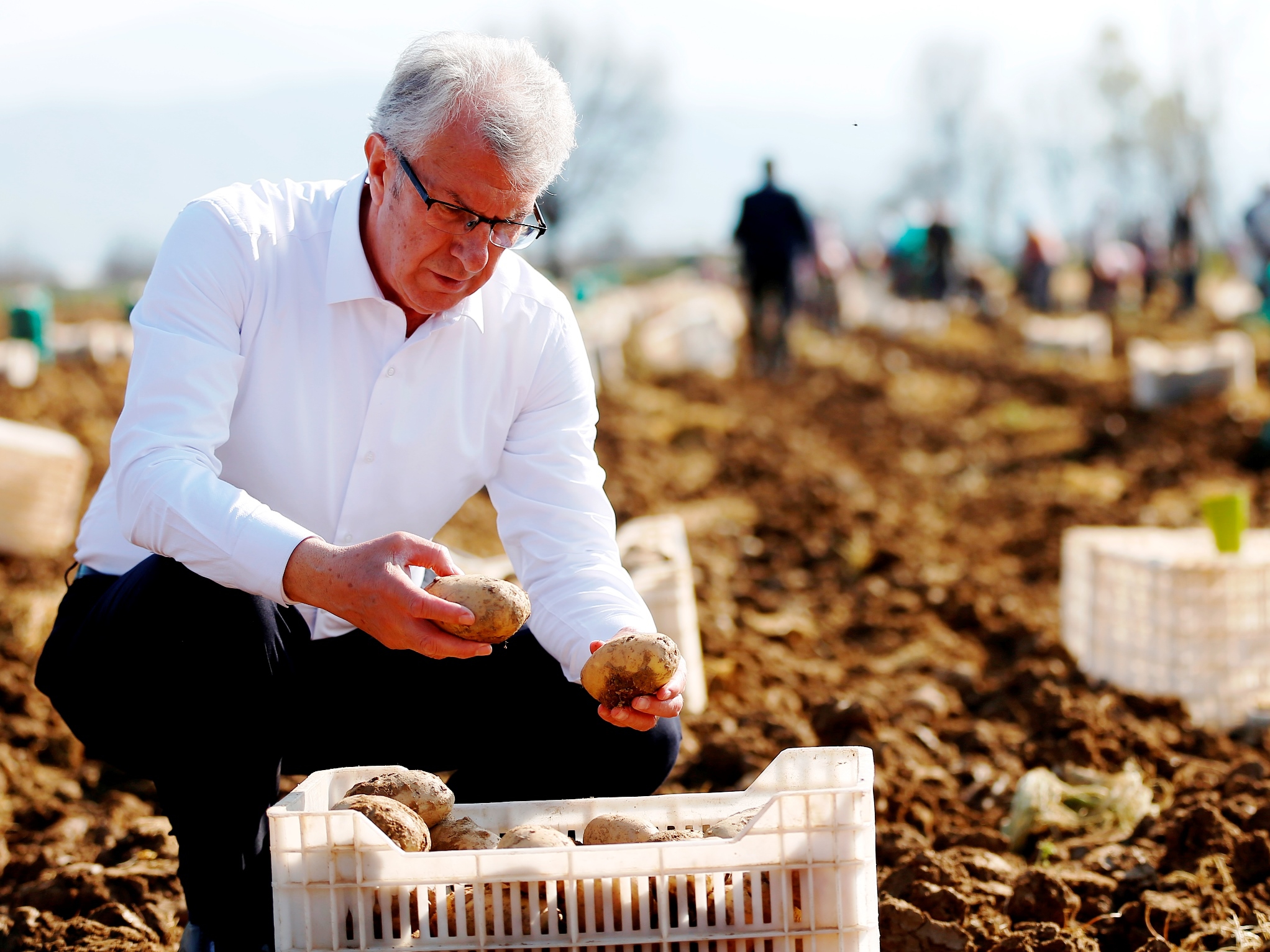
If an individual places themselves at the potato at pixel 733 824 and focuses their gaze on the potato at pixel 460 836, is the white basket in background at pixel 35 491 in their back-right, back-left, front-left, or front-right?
front-right

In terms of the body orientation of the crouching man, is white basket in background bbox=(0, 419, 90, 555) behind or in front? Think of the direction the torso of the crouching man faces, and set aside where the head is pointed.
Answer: behind

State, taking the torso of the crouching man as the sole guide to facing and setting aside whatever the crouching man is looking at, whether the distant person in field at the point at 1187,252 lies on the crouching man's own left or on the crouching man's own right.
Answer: on the crouching man's own left

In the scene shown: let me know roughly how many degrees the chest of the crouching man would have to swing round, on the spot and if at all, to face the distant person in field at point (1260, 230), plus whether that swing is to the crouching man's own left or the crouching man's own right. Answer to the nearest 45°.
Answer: approximately 90° to the crouching man's own left

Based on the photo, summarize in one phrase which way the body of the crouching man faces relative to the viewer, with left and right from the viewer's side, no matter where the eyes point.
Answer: facing the viewer and to the right of the viewer

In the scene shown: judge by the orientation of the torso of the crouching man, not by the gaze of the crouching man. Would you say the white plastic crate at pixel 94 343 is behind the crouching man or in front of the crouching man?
behind

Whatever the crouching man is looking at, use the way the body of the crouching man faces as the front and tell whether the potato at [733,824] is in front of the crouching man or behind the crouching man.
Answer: in front

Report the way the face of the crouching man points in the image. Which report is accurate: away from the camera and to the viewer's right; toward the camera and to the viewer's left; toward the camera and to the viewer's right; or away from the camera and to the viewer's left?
toward the camera and to the viewer's right

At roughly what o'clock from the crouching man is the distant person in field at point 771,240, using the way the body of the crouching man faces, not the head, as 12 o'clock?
The distant person in field is roughly at 8 o'clock from the crouching man.

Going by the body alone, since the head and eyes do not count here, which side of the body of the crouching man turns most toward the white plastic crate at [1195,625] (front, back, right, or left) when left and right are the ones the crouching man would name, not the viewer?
left

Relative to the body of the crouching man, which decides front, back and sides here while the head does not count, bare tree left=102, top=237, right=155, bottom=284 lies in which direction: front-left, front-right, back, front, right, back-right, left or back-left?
back-left

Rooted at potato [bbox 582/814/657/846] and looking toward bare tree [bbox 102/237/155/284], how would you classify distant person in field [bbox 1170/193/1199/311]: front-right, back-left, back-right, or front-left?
front-right
